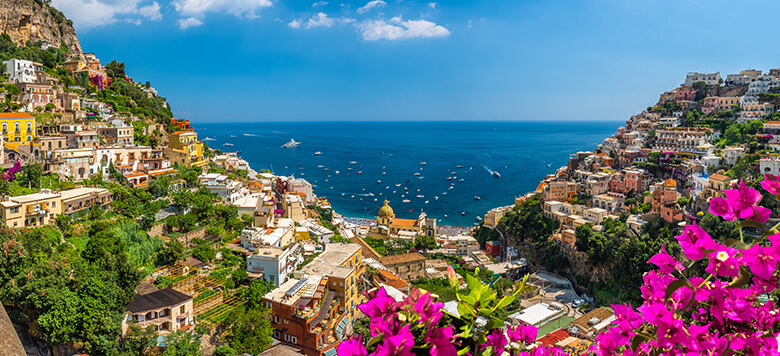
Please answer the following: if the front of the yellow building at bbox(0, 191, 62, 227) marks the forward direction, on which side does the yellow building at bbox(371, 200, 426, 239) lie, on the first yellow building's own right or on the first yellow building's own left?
on the first yellow building's own left

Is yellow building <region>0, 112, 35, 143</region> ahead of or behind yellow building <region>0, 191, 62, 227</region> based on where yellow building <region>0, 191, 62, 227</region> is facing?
behind

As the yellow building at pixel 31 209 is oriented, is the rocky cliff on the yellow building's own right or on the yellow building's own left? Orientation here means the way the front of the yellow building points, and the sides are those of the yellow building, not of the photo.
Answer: on the yellow building's own left

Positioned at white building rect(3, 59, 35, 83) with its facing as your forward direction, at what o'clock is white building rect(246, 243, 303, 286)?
white building rect(246, 243, 303, 286) is roughly at 1 o'clock from white building rect(3, 59, 35, 83).

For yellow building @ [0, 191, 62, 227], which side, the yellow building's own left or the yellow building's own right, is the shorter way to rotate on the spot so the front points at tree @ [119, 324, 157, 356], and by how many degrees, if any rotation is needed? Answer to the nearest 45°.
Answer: approximately 45° to the yellow building's own right

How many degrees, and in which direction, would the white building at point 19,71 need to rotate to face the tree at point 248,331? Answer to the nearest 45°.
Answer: approximately 45° to its right

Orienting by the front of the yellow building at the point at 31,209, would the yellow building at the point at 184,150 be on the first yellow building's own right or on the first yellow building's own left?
on the first yellow building's own left

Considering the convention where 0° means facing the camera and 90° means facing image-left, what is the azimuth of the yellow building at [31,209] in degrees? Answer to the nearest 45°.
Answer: approximately 315°
